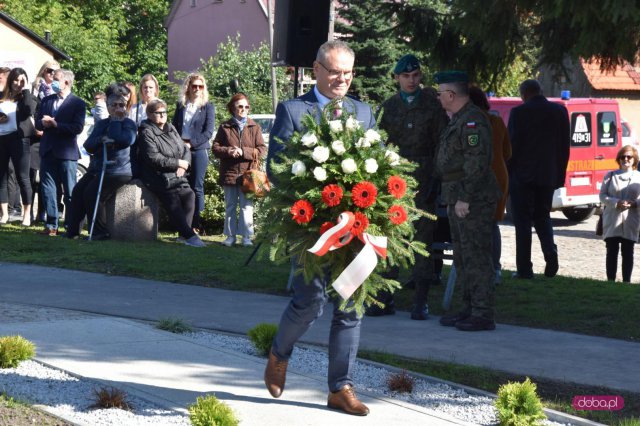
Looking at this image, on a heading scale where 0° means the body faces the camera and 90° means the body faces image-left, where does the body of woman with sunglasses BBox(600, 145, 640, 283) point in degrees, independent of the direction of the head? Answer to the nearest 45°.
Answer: approximately 0°

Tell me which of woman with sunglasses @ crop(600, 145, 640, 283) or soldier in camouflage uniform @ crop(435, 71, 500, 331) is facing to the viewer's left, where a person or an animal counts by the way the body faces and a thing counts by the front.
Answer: the soldier in camouflage uniform

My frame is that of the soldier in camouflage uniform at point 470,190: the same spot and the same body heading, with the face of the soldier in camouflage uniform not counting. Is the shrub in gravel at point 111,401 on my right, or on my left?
on my left

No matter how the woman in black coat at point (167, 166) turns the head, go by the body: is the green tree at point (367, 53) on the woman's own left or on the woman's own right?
on the woman's own left

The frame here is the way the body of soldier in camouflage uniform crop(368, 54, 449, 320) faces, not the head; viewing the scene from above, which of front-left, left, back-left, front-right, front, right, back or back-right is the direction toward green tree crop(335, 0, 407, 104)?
back

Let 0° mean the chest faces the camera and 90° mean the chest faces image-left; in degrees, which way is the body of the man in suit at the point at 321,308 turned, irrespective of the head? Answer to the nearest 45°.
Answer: approximately 315°

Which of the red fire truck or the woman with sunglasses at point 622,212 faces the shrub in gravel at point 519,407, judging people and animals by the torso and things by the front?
the woman with sunglasses

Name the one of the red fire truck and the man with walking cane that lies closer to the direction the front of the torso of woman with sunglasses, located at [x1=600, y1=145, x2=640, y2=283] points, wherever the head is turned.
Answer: the man with walking cane

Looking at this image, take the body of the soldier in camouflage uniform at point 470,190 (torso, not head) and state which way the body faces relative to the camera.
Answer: to the viewer's left

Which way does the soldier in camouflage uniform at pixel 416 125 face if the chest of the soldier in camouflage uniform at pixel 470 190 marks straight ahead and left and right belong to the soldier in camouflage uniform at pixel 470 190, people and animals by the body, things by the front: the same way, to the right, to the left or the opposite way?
to the left

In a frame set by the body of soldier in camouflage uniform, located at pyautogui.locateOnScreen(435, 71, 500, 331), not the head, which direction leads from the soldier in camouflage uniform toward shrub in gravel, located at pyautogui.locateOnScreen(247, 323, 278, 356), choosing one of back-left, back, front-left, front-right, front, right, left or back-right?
front-left

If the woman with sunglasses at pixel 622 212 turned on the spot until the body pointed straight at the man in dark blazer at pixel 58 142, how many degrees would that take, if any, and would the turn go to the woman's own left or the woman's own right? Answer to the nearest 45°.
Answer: approximately 90° to the woman's own right
